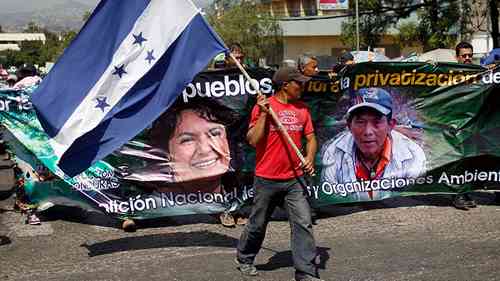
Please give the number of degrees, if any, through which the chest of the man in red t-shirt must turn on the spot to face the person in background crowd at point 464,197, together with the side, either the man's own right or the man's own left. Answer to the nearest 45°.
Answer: approximately 90° to the man's own left

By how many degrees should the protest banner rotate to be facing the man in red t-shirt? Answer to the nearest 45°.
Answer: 0° — it already faces them

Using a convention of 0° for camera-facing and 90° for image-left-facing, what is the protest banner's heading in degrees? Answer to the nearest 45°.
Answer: approximately 0°

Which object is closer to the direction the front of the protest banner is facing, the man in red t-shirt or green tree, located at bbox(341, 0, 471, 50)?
the man in red t-shirt

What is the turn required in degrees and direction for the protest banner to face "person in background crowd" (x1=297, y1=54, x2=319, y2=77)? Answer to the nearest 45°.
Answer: approximately 135° to its left

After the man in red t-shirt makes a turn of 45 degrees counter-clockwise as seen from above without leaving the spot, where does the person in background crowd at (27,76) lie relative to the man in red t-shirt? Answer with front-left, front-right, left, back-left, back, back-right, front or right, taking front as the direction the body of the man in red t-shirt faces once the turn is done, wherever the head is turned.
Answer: back-left

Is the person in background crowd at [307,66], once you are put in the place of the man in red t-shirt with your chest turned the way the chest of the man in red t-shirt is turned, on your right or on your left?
on your left

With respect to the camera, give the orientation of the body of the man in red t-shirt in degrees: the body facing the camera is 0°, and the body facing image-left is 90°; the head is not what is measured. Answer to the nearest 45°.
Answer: approximately 315°
